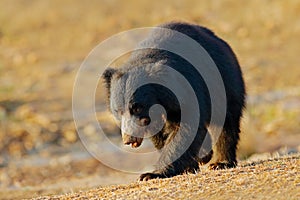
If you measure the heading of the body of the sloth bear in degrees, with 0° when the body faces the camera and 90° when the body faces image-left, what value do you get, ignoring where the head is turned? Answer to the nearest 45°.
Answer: approximately 45°
